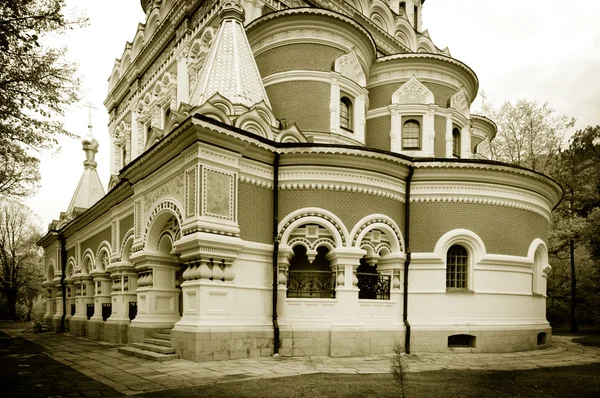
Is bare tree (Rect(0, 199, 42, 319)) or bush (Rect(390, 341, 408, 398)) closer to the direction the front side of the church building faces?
the bare tree

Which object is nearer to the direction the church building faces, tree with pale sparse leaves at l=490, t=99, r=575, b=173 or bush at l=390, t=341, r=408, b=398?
the tree with pale sparse leaves

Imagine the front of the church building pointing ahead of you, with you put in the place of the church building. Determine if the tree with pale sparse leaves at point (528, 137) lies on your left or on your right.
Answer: on your right

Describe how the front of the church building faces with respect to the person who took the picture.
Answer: facing away from the viewer and to the left of the viewer
